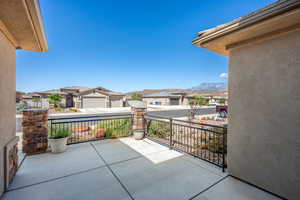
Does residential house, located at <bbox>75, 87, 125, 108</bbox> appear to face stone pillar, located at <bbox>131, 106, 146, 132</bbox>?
yes

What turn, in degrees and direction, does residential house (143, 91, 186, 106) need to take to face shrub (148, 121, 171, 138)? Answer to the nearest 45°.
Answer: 0° — it already faces it

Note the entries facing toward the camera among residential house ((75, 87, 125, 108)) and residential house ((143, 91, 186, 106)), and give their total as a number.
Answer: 2

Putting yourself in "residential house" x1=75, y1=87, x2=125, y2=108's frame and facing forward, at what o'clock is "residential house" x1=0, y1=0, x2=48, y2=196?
"residential house" x1=0, y1=0, x2=48, y2=196 is roughly at 12 o'clock from "residential house" x1=75, y1=87, x2=125, y2=108.

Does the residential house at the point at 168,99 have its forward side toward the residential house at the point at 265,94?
yes

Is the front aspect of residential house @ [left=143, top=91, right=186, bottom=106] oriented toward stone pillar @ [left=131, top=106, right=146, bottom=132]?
yes

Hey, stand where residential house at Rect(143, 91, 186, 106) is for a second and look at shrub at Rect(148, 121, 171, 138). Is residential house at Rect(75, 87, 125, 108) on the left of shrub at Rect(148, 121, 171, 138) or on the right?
right

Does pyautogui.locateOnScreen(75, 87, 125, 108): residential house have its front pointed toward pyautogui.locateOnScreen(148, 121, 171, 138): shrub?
yes

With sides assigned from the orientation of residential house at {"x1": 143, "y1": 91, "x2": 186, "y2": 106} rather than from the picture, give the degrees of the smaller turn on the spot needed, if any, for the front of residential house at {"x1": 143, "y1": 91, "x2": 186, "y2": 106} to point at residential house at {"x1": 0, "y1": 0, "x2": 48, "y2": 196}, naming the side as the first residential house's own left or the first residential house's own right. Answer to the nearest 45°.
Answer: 0° — it already faces it

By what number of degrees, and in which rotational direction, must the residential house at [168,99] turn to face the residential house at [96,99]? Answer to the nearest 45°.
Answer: approximately 45° to its right

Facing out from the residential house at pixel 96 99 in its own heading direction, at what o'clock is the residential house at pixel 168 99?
the residential house at pixel 168 99 is roughly at 9 o'clock from the residential house at pixel 96 99.

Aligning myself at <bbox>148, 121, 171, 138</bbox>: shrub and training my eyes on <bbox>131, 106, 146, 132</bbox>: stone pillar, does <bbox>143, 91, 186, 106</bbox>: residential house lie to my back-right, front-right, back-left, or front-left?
back-right

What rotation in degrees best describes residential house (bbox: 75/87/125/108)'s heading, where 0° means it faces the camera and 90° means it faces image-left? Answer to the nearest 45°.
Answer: approximately 0°
